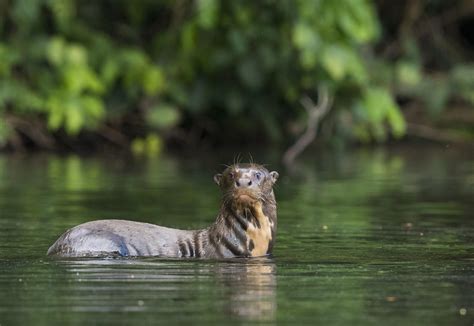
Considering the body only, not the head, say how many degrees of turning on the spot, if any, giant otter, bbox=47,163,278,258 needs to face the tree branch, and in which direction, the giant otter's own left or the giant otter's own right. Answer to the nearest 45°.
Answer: approximately 90° to the giant otter's own left

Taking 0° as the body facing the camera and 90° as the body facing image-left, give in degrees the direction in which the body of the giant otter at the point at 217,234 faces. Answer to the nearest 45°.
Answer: approximately 270°
